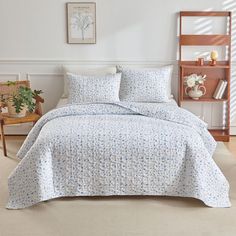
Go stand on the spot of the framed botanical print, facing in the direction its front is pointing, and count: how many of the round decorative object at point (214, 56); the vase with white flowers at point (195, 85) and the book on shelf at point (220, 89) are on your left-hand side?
3

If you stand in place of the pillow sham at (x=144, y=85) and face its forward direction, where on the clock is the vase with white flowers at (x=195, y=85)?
The vase with white flowers is roughly at 8 o'clock from the pillow sham.

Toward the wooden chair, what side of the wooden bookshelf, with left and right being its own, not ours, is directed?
right

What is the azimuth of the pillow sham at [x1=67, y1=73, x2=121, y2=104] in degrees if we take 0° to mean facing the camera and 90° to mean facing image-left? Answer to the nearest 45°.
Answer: approximately 0°

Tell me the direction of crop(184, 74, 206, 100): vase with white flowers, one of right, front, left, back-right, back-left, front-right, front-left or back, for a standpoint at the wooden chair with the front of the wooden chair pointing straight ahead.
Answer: front-left

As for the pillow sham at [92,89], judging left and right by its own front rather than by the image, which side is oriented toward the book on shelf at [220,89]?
left

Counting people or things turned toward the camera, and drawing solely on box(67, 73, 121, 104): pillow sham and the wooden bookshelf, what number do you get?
2
